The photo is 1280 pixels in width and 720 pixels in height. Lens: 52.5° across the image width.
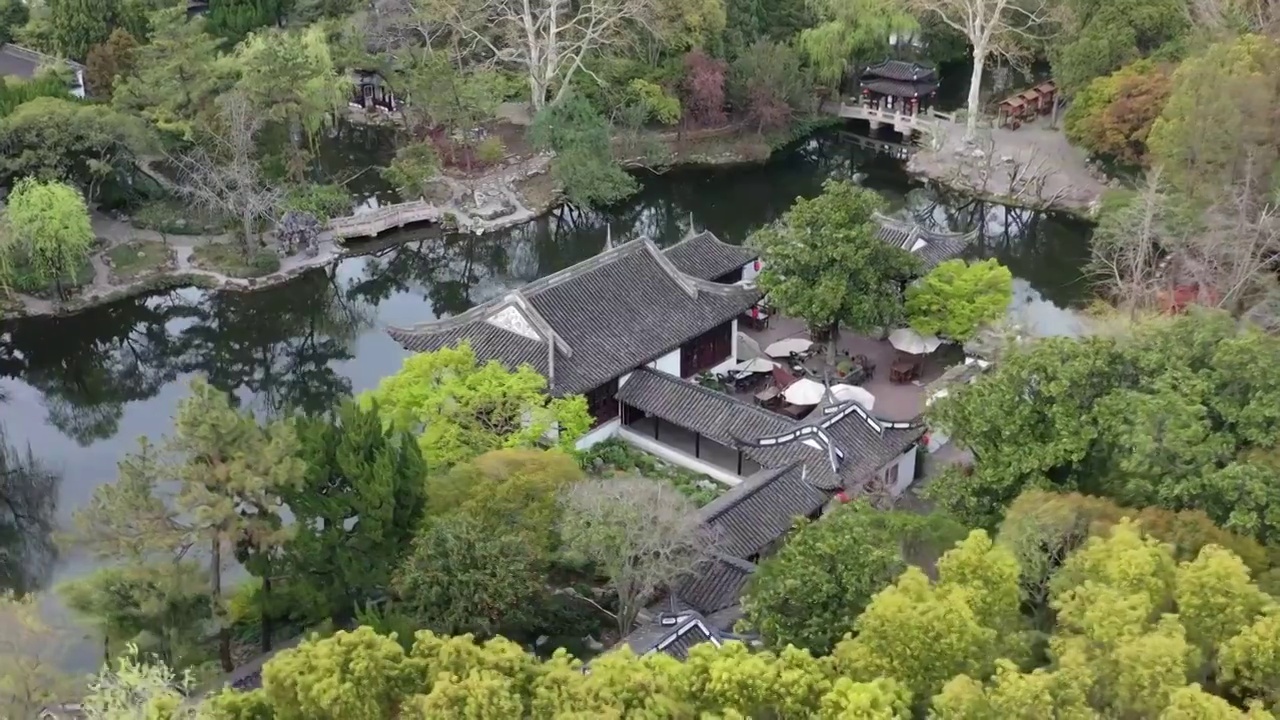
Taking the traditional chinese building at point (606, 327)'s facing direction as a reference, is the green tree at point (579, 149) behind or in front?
behind

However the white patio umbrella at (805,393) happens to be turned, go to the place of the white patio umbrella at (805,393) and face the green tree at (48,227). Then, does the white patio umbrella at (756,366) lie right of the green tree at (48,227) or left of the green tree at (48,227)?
right

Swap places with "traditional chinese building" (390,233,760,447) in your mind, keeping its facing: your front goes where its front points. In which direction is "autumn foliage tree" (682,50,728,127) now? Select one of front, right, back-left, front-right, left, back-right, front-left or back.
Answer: back-left

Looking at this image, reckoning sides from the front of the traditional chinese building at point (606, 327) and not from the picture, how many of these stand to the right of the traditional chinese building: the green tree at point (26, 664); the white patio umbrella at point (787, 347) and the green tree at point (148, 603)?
2

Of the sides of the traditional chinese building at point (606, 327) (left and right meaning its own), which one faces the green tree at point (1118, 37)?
left

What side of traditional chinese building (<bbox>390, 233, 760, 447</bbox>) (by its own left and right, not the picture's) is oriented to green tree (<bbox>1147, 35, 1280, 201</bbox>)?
left

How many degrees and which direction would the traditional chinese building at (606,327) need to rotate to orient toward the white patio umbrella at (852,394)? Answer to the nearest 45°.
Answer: approximately 45° to its left

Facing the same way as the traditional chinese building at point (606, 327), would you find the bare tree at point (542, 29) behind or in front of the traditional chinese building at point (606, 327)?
behind

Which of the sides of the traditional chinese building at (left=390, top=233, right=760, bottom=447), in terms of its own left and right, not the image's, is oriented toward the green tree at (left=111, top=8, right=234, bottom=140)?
back

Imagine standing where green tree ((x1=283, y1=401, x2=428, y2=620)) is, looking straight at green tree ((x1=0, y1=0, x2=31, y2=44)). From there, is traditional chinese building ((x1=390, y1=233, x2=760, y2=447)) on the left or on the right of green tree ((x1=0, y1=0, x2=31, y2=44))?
right

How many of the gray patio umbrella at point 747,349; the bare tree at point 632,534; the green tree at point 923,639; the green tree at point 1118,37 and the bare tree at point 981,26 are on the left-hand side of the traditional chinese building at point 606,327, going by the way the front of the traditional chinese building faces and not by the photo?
3

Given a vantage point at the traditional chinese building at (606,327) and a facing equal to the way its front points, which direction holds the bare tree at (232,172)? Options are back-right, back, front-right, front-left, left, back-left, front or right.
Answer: back

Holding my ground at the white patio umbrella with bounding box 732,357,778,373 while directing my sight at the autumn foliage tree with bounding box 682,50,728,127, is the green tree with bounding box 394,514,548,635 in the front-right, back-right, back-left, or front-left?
back-left

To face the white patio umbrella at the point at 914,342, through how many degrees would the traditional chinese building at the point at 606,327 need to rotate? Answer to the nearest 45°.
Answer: approximately 45° to its left

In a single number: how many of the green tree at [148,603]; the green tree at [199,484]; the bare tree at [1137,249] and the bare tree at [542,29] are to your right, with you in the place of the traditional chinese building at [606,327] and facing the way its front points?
2

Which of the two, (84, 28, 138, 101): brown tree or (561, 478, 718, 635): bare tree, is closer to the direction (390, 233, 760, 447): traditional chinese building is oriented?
the bare tree

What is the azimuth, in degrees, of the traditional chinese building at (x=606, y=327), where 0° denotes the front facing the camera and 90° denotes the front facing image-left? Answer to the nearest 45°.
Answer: approximately 315°
